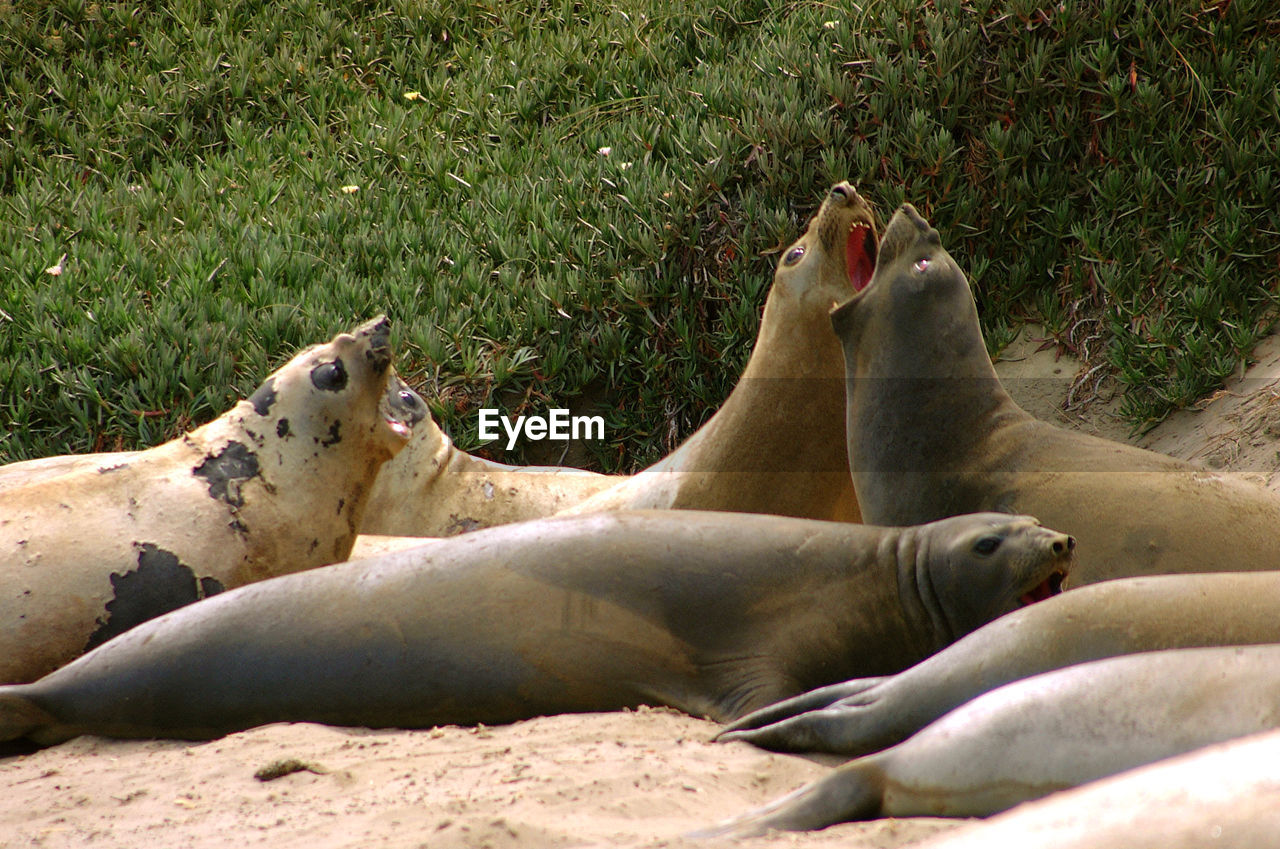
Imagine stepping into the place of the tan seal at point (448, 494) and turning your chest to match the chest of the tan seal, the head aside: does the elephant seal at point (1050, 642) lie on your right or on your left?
on your left

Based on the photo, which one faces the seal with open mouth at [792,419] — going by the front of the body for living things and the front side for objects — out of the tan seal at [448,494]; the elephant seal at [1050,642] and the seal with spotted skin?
the seal with spotted skin

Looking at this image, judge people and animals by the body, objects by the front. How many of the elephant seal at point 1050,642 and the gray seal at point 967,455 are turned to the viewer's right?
1

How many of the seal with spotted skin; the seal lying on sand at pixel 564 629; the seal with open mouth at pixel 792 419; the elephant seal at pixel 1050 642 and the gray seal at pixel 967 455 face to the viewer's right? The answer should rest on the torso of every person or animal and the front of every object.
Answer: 4

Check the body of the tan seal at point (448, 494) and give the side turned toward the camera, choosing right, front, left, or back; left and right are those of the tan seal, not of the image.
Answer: left

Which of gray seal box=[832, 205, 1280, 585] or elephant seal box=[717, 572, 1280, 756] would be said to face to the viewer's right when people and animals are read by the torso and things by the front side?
the elephant seal

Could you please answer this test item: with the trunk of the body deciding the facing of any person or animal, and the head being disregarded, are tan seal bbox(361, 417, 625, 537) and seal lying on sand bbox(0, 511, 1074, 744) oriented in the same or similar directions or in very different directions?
very different directions

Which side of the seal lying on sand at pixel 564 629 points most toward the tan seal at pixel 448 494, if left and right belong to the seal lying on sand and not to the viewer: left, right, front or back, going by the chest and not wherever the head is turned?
left

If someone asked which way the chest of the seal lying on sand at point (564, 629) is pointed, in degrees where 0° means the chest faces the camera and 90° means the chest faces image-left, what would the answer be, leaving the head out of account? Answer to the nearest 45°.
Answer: approximately 270°

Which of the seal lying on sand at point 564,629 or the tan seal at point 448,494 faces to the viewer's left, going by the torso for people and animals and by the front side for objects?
the tan seal

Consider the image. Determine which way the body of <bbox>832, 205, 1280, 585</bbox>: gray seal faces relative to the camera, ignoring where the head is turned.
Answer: to the viewer's left

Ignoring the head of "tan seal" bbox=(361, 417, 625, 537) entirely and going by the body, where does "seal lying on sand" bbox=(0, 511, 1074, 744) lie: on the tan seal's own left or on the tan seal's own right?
on the tan seal's own left

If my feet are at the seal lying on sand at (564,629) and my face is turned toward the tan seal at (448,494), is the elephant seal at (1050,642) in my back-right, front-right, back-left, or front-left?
back-right

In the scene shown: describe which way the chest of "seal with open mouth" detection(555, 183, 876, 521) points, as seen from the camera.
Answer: to the viewer's right

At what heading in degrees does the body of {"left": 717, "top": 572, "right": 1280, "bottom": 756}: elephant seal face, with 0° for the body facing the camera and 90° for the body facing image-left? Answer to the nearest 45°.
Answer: approximately 270°

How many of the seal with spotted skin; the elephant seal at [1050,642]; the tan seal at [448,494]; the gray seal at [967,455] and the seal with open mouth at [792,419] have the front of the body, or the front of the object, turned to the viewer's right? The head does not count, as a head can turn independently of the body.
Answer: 3

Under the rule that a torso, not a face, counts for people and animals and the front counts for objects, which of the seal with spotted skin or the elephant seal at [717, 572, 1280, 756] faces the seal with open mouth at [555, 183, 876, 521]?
the seal with spotted skin

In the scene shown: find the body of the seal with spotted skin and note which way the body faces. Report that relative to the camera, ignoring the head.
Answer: to the viewer's right

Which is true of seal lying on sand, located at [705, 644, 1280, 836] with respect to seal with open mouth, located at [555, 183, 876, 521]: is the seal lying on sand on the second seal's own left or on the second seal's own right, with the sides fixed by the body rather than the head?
on the second seal's own right
